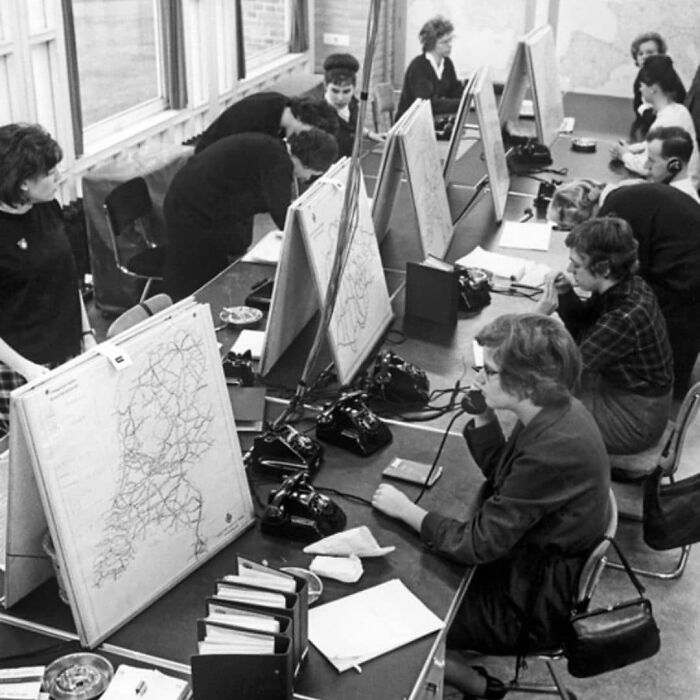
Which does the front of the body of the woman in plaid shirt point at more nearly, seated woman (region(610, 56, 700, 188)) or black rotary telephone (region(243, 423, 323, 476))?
the black rotary telephone

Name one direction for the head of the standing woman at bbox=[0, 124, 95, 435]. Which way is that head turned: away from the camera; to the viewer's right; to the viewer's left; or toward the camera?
to the viewer's right

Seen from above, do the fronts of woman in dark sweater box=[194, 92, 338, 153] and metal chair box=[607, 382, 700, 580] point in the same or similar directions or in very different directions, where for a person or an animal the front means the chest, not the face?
very different directions

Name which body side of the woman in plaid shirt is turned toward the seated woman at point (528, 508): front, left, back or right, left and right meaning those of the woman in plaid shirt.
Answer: left

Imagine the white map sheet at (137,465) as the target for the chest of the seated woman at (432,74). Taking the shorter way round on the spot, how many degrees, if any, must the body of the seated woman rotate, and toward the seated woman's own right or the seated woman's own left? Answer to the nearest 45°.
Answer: approximately 45° to the seated woman's own right

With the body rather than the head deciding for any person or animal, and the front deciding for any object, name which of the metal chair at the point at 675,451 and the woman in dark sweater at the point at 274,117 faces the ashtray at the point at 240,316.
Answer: the metal chair

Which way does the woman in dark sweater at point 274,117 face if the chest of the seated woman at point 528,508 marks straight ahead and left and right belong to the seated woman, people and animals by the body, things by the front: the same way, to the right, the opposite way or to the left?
the opposite way

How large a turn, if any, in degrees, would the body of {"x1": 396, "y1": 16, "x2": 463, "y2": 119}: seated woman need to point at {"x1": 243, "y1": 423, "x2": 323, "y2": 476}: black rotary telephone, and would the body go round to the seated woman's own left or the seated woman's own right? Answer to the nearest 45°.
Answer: approximately 45° to the seated woman's own right

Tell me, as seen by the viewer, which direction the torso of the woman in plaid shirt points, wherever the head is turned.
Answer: to the viewer's left

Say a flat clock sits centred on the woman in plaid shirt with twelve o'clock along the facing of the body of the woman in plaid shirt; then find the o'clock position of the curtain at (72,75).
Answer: The curtain is roughly at 1 o'clock from the woman in plaid shirt.

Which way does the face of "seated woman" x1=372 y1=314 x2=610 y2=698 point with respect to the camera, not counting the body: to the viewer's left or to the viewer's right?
to the viewer's left

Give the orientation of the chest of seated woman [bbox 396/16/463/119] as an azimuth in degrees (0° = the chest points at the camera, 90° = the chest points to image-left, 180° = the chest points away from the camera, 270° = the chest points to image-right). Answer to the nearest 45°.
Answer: approximately 315°

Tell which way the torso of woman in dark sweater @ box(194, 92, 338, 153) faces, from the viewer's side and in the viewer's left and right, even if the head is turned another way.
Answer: facing to the right of the viewer
